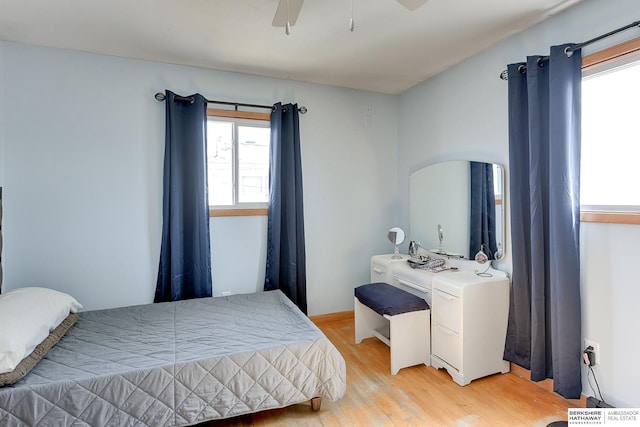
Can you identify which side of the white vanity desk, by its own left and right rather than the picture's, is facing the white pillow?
front

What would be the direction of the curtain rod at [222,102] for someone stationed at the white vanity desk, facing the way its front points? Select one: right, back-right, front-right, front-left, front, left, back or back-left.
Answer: front-right

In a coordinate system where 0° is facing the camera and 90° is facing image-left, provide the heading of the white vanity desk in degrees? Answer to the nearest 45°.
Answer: approximately 45°

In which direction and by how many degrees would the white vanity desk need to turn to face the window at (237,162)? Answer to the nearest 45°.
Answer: approximately 45° to its right

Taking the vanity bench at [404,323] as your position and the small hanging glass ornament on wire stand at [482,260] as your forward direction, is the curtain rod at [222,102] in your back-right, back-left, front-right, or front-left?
back-left

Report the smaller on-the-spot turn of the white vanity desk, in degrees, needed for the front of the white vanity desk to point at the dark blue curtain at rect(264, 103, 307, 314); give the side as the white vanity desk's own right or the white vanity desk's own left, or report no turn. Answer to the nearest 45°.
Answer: approximately 45° to the white vanity desk's own right

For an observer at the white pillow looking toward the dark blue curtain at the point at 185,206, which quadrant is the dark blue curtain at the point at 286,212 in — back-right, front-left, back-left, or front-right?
front-right

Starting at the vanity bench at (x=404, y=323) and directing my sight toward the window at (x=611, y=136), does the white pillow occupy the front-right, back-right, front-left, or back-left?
back-right

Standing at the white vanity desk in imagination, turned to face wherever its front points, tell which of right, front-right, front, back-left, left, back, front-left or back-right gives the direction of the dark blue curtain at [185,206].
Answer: front-right
